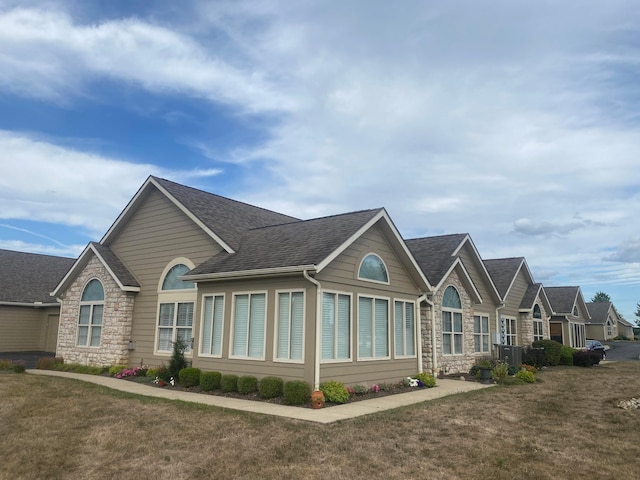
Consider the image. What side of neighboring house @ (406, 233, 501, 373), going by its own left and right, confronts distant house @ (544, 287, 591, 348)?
left

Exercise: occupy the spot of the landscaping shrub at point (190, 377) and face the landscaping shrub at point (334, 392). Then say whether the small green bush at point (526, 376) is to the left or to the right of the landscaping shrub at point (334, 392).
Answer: left

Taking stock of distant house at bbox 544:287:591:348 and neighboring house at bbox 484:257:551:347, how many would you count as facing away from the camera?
0

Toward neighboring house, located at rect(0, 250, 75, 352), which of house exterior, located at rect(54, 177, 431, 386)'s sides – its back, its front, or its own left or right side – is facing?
right

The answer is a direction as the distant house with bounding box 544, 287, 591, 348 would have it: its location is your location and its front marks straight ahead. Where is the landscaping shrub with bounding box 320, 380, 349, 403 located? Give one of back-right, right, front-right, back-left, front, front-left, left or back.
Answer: front-right

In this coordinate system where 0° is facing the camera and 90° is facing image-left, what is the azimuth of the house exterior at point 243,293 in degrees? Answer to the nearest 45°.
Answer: approximately 45°

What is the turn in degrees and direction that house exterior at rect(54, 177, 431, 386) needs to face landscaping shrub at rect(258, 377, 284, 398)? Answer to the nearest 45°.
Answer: approximately 45° to its left

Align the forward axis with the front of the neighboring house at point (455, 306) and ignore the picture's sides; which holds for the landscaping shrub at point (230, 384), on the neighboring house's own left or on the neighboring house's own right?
on the neighboring house's own right

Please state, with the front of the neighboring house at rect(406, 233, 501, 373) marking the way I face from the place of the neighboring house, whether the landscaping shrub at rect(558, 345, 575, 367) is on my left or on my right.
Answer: on my left

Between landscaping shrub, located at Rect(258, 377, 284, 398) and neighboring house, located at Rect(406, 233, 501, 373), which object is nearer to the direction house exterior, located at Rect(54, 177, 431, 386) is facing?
the landscaping shrub
